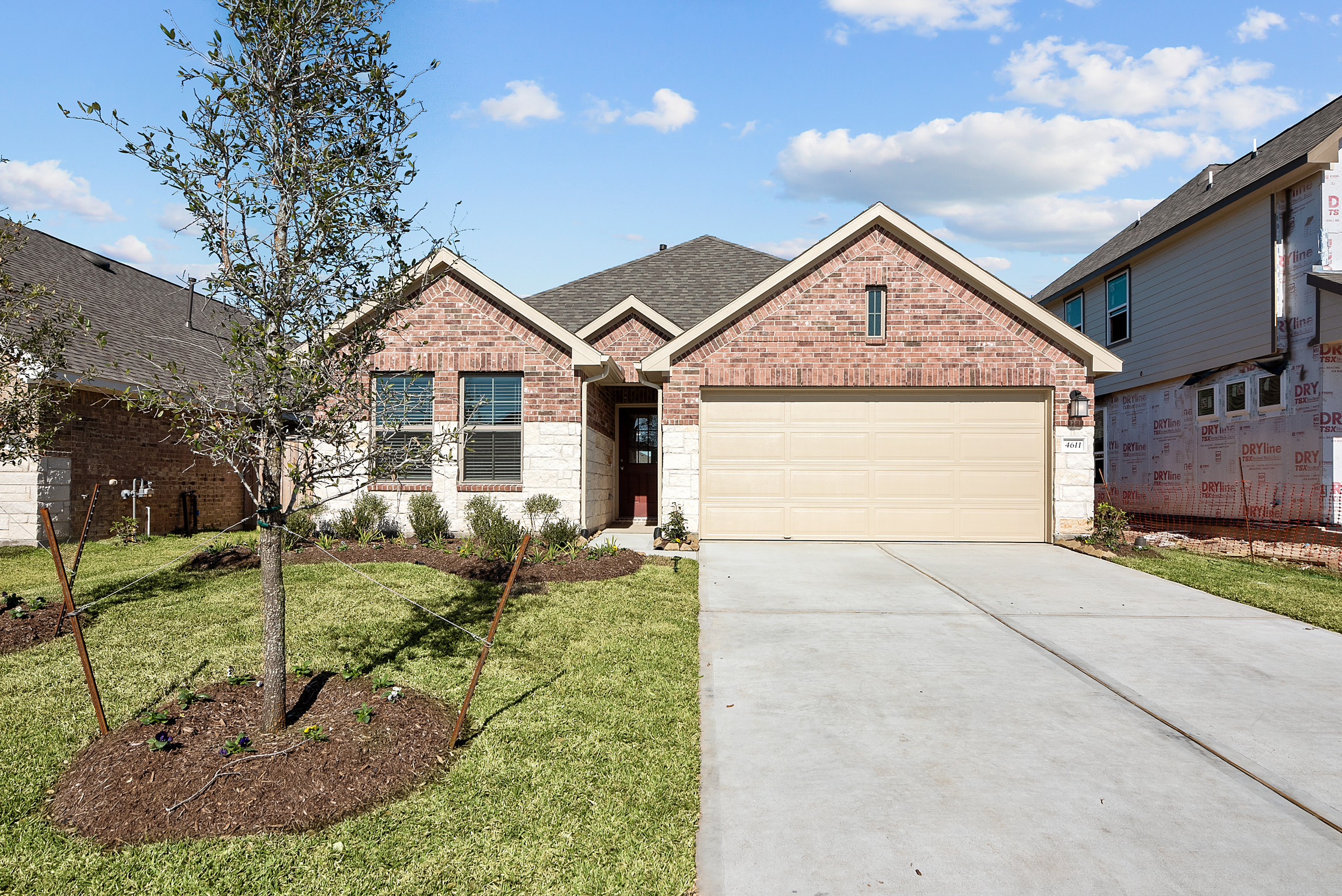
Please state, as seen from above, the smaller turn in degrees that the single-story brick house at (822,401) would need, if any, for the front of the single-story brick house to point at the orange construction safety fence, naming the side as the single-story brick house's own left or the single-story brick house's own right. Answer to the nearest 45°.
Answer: approximately 90° to the single-story brick house's own left

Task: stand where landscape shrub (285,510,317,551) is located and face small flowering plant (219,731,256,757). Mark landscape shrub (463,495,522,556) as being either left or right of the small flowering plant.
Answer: left

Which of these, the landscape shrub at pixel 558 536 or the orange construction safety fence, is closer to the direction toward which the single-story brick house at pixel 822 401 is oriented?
the landscape shrub

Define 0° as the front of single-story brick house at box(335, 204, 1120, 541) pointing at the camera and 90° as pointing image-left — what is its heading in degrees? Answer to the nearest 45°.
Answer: approximately 0°

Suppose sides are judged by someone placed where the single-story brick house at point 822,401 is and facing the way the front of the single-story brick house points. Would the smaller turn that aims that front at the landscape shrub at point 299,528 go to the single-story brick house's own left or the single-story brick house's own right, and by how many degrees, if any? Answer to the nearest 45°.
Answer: approximately 90° to the single-story brick house's own right

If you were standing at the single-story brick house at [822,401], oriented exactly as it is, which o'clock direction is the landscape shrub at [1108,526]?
The landscape shrub is roughly at 9 o'clock from the single-story brick house.

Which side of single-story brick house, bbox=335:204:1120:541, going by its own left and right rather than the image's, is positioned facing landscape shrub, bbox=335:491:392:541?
right

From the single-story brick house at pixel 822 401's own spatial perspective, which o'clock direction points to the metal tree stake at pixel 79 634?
The metal tree stake is roughly at 1 o'clock from the single-story brick house.

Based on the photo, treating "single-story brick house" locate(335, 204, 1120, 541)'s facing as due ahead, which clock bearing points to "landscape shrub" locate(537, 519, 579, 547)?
The landscape shrub is roughly at 2 o'clock from the single-story brick house.
